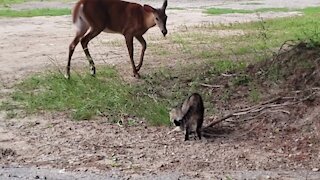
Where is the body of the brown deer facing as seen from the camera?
to the viewer's right
